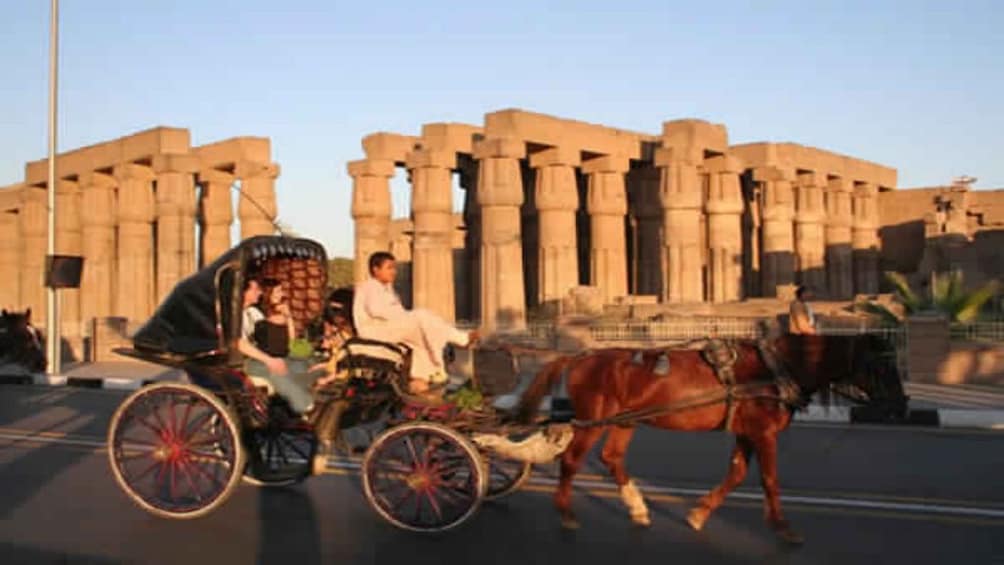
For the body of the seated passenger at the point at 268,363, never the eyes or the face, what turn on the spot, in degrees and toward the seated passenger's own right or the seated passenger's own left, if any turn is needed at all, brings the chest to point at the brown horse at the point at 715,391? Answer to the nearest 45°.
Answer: approximately 45° to the seated passenger's own right

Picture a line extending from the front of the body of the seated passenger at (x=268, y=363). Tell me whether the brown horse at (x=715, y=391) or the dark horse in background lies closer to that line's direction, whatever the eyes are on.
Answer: the brown horse

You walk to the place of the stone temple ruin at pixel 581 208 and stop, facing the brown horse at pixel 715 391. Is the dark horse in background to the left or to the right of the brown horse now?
right

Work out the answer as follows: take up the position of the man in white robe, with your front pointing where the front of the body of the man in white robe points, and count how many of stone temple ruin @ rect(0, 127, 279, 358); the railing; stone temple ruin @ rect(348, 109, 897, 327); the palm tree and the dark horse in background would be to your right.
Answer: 0

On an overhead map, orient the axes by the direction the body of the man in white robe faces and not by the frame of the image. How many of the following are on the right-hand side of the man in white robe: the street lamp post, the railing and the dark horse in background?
0

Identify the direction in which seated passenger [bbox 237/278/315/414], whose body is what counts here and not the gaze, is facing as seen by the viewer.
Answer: to the viewer's right

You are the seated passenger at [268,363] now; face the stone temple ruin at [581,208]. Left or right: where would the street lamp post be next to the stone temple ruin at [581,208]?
left

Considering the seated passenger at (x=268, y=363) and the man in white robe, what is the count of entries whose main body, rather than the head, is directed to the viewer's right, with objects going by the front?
2

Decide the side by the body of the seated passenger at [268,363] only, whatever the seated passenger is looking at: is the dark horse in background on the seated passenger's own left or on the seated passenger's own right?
on the seated passenger's own left

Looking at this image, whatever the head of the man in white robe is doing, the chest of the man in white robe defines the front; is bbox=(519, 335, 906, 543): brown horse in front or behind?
in front

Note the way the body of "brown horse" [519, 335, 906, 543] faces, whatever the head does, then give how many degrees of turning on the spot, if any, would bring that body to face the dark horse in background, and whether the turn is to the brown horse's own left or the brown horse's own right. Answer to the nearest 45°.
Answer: approximately 135° to the brown horse's own left

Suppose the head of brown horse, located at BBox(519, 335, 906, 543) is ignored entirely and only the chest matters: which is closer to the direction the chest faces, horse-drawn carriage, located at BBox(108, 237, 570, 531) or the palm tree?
the palm tree

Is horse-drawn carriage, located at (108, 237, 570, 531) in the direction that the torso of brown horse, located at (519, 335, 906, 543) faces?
no

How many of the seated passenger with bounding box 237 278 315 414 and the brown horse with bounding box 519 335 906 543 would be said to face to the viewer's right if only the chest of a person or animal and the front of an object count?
2

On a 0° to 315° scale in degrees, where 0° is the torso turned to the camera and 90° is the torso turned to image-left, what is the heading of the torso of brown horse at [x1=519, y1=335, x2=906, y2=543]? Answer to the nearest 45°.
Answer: approximately 270°

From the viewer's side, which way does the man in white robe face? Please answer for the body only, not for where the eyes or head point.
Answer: to the viewer's right

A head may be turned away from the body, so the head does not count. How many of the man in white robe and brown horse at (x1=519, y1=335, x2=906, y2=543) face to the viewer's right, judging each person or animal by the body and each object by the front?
2

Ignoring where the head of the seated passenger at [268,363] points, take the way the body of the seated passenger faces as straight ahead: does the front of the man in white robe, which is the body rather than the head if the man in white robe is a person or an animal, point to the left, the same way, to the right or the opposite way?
the same way
